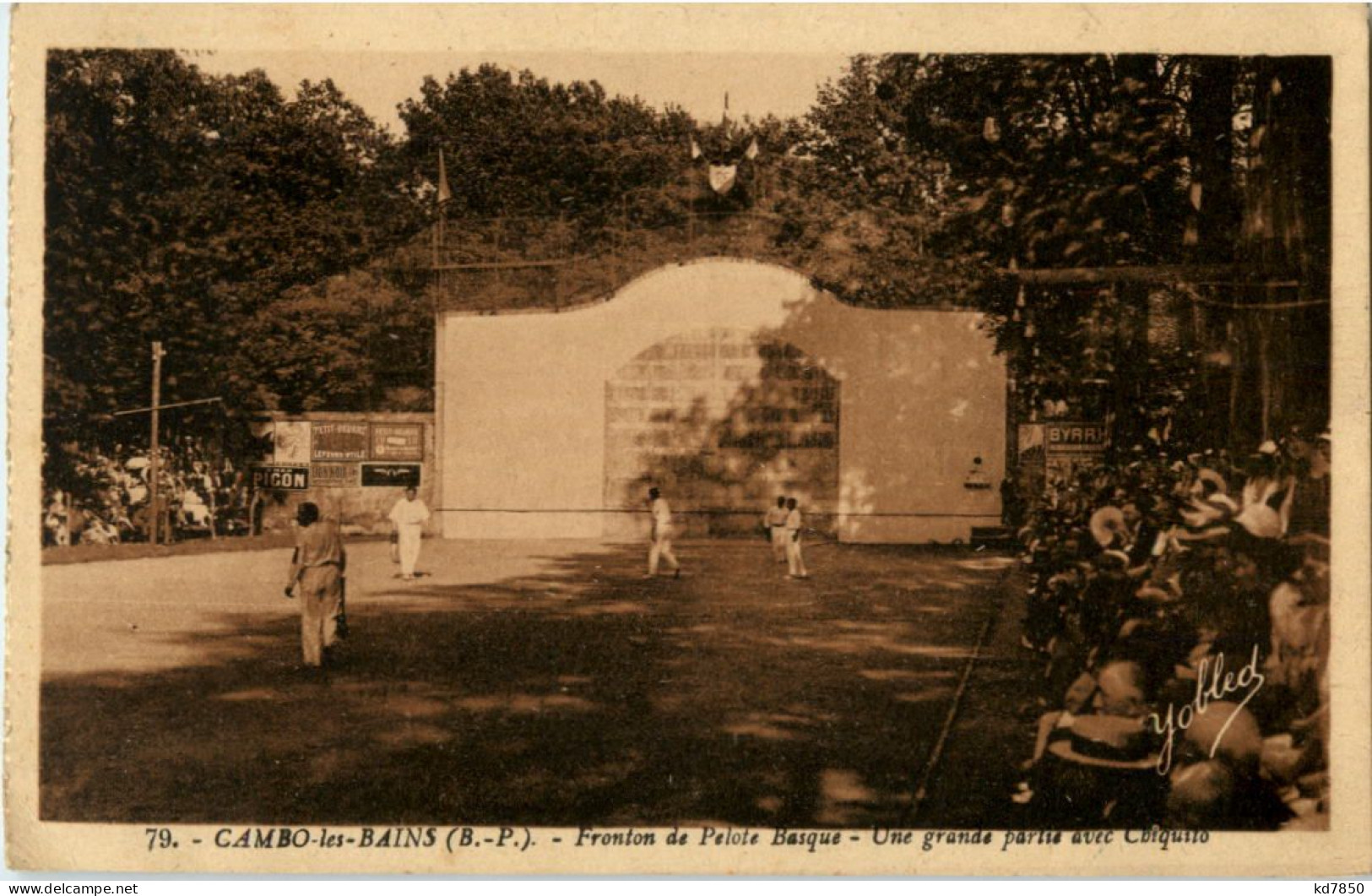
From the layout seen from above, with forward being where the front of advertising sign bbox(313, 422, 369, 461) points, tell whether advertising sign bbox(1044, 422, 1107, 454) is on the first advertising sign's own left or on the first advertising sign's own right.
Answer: on the first advertising sign's own left

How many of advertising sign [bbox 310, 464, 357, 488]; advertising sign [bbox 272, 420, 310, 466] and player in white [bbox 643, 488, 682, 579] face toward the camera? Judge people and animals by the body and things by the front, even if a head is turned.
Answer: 2

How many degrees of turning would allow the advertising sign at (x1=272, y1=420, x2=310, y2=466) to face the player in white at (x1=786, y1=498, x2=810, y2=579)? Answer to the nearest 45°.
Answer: approximately 90° to its left

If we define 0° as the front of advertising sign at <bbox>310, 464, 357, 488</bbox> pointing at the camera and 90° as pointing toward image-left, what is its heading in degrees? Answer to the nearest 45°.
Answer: approximately 0°

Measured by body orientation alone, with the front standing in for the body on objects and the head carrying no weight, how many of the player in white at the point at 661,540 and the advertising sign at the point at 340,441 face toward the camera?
1

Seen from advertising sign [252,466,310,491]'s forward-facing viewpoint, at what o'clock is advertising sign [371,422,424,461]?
advertising sign [371,422,424,461] is roughly at 10 o'clock from advertising sign [252,466,310,491].
